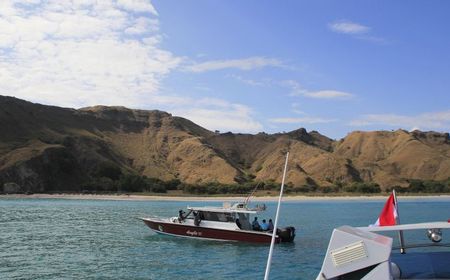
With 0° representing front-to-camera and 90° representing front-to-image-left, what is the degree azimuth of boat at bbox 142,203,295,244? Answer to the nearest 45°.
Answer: approximately 90°
